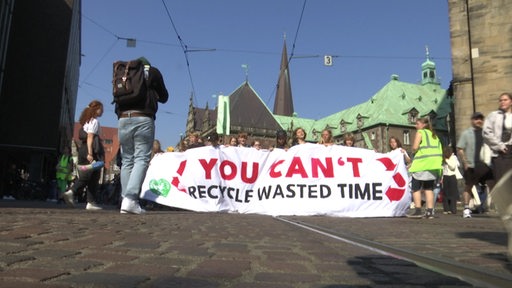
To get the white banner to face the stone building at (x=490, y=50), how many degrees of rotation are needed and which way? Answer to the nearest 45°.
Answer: approximately 135° to its left

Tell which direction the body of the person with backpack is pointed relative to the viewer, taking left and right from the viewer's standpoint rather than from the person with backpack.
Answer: facing away from the viewer and to the right of the viewer

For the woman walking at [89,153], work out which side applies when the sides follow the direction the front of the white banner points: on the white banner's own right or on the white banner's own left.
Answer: on the white banner's own right

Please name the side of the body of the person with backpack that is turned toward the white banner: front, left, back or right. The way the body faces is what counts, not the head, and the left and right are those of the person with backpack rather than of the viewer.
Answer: front

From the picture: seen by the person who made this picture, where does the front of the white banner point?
facing the viewer
